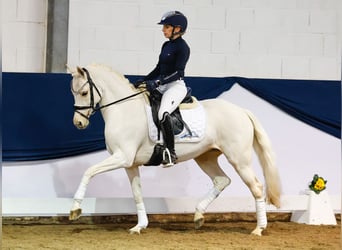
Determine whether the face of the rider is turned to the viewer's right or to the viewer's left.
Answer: to the viewer's left

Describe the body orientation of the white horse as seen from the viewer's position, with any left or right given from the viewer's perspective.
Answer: facing to the left of the viewer

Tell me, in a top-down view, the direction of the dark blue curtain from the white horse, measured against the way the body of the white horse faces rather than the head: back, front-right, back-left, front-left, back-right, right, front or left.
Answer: front-right
